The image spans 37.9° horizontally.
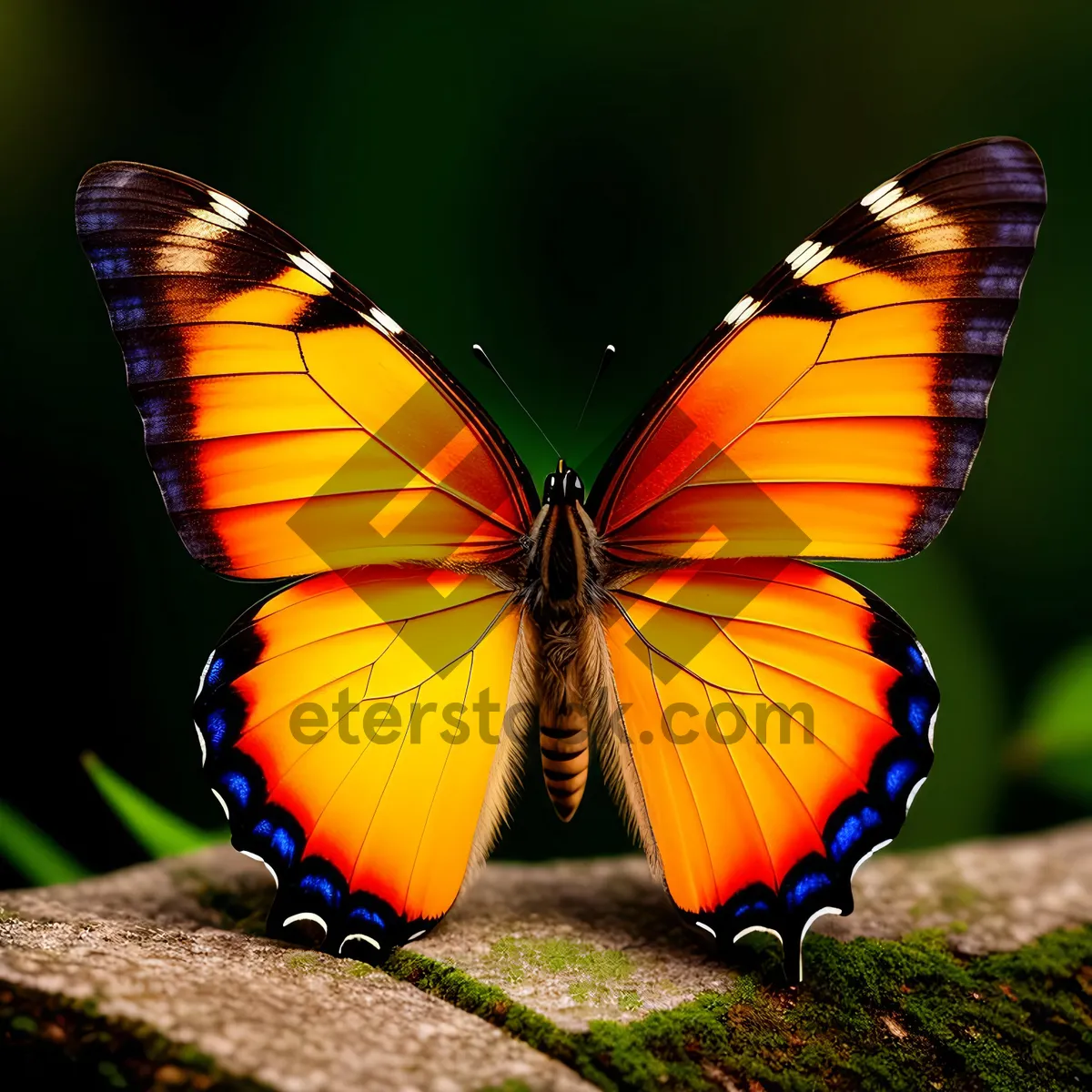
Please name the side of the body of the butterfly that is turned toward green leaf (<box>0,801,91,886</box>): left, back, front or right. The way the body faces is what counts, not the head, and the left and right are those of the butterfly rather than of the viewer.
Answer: left

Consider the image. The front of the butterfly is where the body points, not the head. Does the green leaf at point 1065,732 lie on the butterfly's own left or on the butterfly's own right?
on the butterfly's own right

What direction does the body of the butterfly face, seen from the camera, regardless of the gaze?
away from the camera
